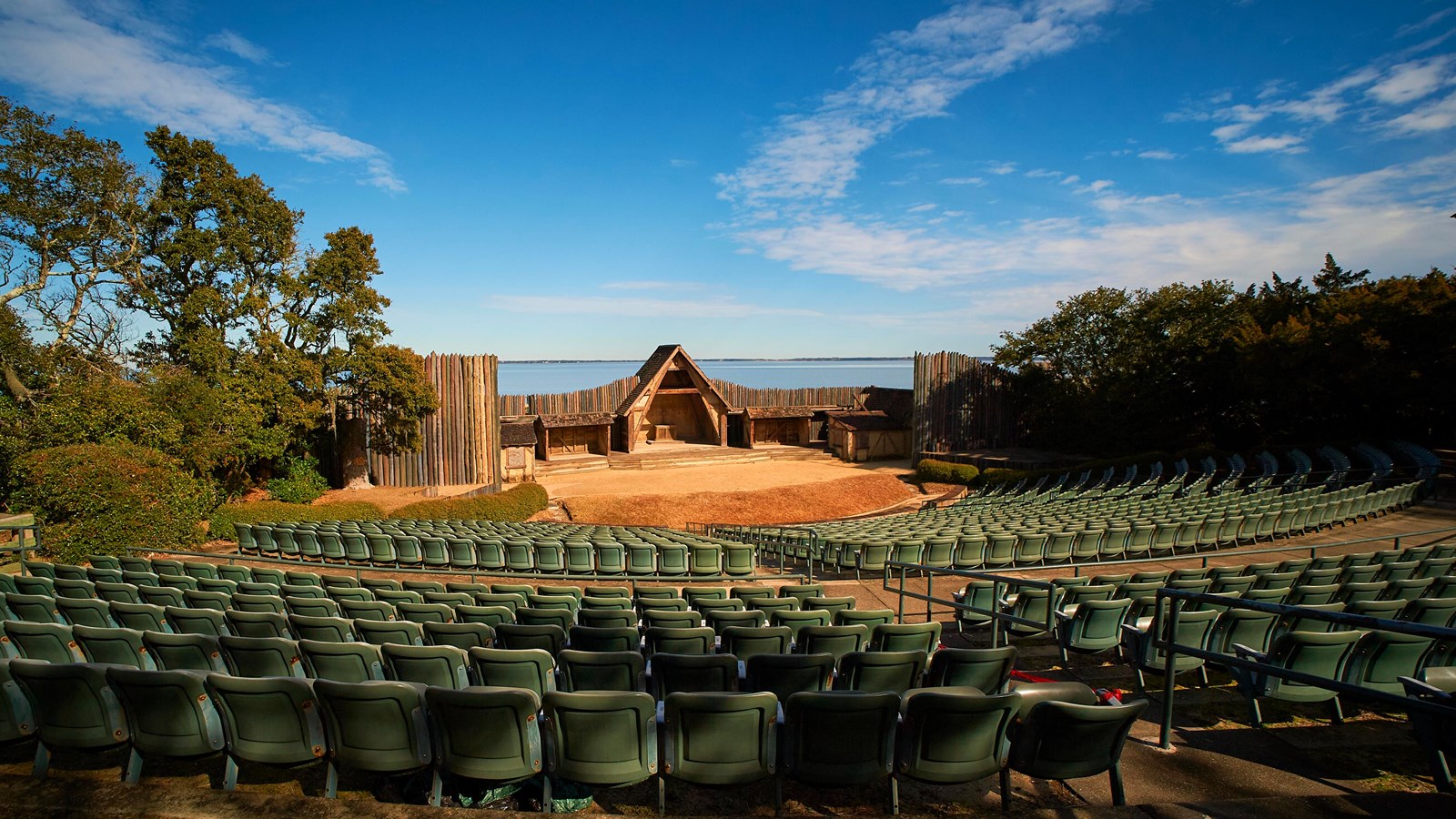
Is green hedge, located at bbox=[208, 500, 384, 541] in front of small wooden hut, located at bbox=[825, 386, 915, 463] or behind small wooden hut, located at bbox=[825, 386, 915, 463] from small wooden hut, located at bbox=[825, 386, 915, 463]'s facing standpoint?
in front

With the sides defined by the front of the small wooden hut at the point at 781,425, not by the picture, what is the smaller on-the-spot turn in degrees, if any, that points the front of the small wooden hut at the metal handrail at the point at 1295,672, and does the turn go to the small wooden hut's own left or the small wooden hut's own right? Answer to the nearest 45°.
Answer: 0° — it already faces it

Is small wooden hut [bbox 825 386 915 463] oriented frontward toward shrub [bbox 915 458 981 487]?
no

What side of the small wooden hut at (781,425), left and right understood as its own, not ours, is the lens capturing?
front

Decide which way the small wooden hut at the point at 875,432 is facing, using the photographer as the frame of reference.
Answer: facing the viewer and to the left of the viewer

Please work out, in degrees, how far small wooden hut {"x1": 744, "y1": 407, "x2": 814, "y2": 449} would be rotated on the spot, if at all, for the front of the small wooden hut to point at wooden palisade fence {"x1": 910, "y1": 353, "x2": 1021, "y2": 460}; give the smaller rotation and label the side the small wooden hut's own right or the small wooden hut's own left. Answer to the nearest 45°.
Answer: approximately 45° to the small wooden hut's own left

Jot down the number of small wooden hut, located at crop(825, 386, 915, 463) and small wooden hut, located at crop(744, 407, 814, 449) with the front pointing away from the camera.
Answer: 0

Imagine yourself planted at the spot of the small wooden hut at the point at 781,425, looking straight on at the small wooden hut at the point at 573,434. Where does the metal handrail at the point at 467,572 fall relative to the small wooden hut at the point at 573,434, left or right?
left

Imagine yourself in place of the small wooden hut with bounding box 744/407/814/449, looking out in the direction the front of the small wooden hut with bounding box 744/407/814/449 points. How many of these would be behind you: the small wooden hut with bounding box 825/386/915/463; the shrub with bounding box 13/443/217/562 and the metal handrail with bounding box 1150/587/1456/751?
0

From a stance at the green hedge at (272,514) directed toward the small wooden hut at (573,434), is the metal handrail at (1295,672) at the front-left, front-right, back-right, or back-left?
back-right
